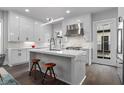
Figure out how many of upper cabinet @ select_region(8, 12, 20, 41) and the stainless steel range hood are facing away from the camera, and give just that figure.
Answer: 0

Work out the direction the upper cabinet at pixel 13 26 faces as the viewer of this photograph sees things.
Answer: facing the viewer and to the right of the viewer

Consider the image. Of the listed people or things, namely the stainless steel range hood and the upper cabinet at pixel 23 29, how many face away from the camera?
0

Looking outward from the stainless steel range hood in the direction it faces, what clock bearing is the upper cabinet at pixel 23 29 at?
The upper cabinet is roughly at 1 o'clock from the stainless steel range hood.

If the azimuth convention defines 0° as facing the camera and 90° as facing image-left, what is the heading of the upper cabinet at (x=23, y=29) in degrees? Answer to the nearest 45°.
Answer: approximately 315°

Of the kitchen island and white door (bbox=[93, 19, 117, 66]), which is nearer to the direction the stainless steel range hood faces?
the kitchen island

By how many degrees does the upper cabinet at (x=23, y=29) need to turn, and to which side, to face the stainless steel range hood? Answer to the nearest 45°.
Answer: approximately 45° to its left

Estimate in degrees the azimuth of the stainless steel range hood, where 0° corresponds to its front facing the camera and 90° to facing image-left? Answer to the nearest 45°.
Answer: approximately 45°
